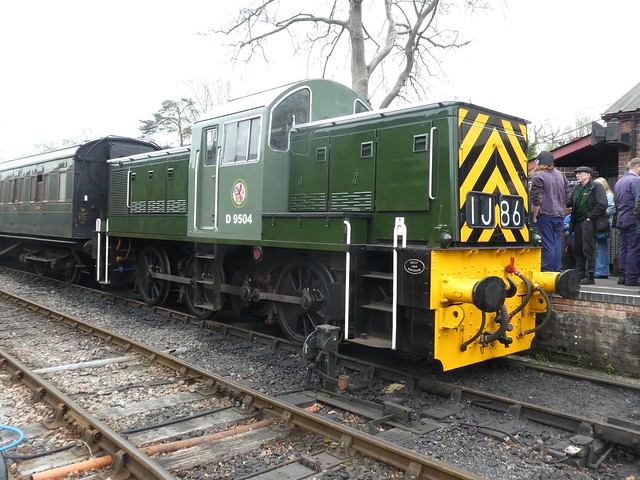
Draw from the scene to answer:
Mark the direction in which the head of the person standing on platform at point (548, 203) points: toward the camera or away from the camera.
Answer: away from the camera

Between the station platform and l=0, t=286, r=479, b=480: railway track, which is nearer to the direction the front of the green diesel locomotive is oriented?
the station platform

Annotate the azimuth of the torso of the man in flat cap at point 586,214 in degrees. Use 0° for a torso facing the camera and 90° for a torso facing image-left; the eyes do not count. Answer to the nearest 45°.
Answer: approximately 45°

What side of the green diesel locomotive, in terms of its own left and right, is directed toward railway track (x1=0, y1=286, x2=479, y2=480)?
right

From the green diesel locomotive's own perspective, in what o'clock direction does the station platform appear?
The station platform is roughly at 10 o'clock from the green diesel locomotive.

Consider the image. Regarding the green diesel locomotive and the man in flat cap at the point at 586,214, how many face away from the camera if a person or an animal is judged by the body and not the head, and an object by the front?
0

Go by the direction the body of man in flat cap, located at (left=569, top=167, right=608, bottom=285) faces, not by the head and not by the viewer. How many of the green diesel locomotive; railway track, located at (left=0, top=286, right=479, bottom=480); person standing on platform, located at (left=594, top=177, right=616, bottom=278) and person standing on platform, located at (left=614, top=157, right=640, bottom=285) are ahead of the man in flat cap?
2

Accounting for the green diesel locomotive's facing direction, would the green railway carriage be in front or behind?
behind

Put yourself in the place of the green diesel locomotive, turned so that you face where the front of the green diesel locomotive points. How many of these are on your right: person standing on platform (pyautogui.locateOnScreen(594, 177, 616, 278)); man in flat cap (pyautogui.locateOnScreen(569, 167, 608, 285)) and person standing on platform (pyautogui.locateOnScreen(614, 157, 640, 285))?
0

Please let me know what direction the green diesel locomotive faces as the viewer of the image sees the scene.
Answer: facing the viewer and to the right of the viewer

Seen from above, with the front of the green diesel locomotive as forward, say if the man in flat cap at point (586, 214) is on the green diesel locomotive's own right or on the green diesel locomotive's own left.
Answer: on the green diesel locomotive's own left
